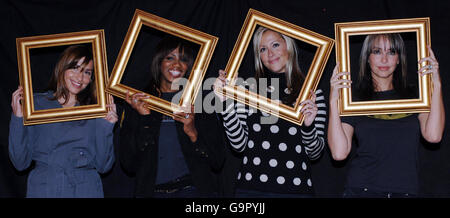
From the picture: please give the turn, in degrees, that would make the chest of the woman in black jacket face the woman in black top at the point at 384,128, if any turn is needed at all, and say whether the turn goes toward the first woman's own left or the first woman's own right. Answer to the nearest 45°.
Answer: approximately 90° to the first woman's own left

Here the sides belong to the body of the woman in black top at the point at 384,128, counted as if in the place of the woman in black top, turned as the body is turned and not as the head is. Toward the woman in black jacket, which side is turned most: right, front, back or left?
right

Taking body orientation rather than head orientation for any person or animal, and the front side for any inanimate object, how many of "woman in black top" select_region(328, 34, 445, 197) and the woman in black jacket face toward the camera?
2

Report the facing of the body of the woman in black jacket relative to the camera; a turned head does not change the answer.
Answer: toward the camera

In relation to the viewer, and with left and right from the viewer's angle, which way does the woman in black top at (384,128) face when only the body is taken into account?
facing the viewer
